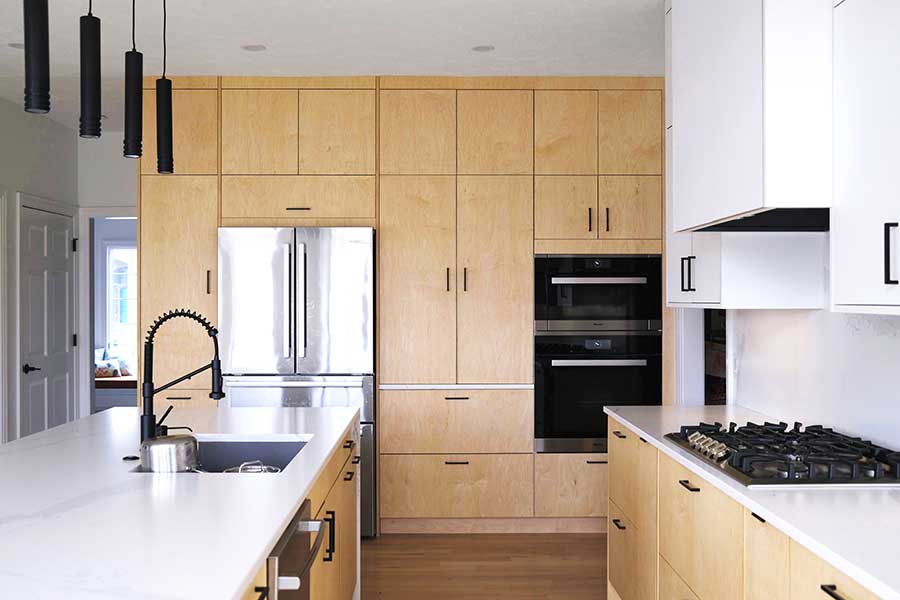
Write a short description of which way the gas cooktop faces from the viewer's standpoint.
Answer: facing to the left of the viewer

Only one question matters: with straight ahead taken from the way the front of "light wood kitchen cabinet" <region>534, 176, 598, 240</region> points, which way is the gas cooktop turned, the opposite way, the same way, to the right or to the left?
to the right

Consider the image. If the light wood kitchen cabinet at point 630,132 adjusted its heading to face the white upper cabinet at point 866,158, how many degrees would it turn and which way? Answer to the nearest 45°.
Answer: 0° — it already faces it

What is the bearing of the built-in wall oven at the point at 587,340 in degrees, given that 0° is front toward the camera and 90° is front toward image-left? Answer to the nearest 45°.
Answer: approximately 0°
